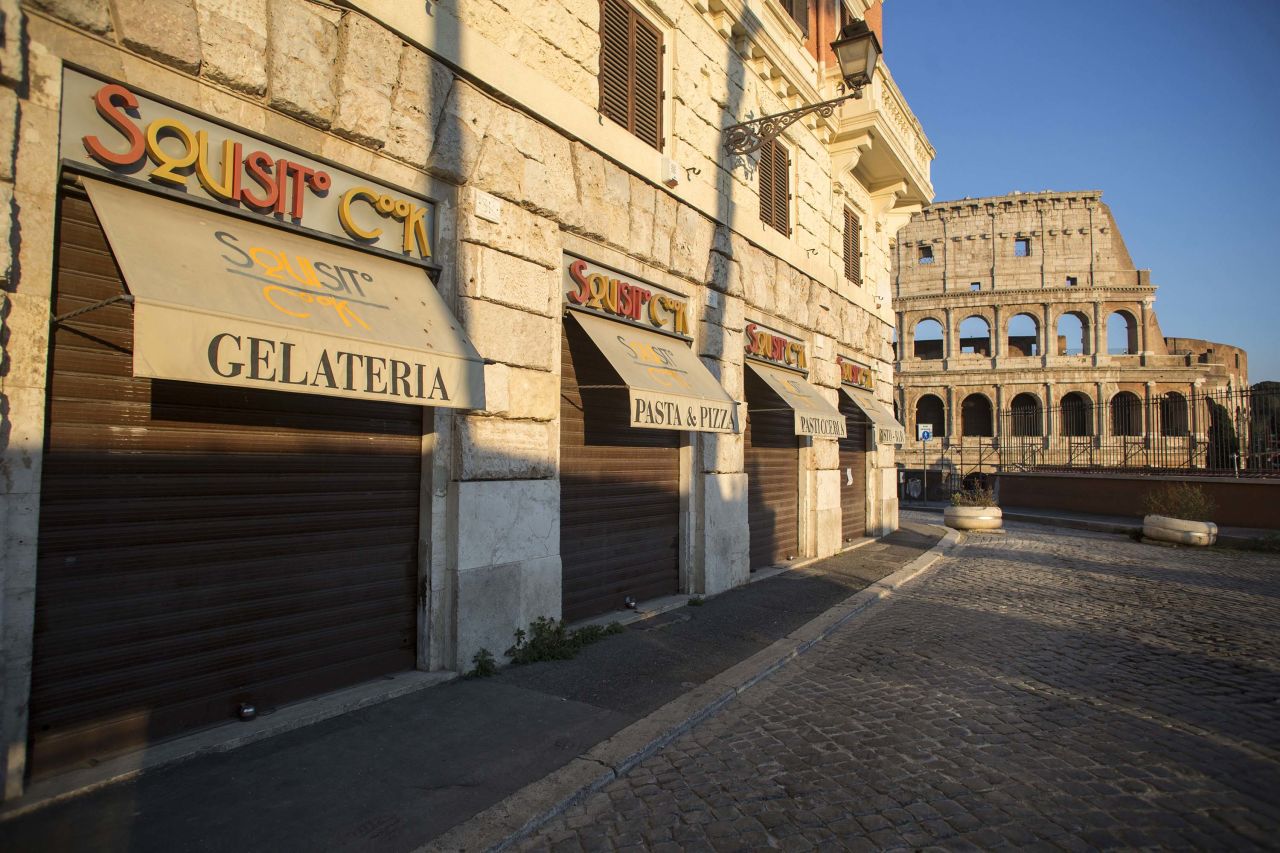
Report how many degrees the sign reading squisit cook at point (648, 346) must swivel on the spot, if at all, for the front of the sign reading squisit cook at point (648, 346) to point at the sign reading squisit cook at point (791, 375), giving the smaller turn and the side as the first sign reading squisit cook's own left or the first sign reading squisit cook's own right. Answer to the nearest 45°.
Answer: approximately 90° to the first sign reading squisit cook's own left

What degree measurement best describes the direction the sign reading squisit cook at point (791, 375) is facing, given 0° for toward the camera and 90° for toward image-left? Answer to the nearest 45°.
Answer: approximately 315°

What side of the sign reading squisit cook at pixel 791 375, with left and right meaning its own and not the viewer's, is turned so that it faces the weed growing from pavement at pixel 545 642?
right

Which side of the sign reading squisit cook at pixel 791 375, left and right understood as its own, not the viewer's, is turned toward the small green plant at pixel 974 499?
left

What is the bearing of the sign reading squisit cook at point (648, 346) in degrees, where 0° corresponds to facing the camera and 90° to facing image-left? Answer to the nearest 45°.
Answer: approximately 315°

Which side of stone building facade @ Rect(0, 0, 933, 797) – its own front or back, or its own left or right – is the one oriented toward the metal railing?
left

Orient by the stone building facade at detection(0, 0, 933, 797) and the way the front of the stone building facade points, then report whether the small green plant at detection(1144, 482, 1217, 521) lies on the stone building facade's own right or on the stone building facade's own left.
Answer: on the stone building facade's own left
